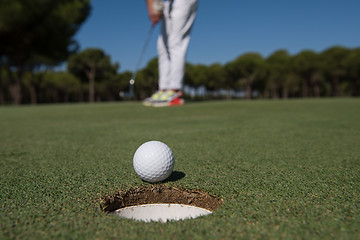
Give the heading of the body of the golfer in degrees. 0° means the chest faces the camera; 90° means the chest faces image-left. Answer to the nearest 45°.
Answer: approximately 90°

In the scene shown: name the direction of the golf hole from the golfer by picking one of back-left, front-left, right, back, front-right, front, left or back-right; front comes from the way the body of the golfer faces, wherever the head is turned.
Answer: left

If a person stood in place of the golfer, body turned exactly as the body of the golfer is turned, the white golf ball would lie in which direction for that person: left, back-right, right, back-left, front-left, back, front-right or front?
left
